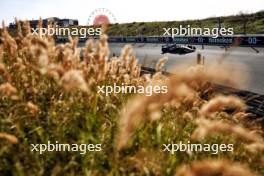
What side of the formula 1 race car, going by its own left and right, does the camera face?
right
